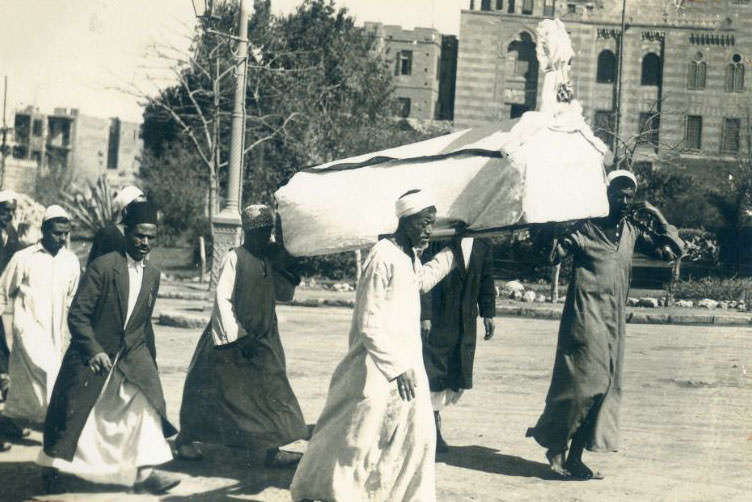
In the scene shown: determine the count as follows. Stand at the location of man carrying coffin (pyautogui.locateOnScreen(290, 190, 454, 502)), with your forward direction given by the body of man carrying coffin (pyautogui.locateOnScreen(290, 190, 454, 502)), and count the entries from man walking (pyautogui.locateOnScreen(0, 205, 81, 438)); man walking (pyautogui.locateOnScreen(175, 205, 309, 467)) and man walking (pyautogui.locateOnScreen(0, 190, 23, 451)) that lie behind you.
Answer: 3

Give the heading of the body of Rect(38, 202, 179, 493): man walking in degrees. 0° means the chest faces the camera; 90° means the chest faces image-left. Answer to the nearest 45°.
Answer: approximately 315°

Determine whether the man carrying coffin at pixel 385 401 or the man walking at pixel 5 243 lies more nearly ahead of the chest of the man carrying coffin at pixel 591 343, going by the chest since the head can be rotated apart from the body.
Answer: the man carrying coffin

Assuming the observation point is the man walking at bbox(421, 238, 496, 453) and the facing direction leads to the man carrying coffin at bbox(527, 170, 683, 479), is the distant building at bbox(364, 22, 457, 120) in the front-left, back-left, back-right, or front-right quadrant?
back-left
